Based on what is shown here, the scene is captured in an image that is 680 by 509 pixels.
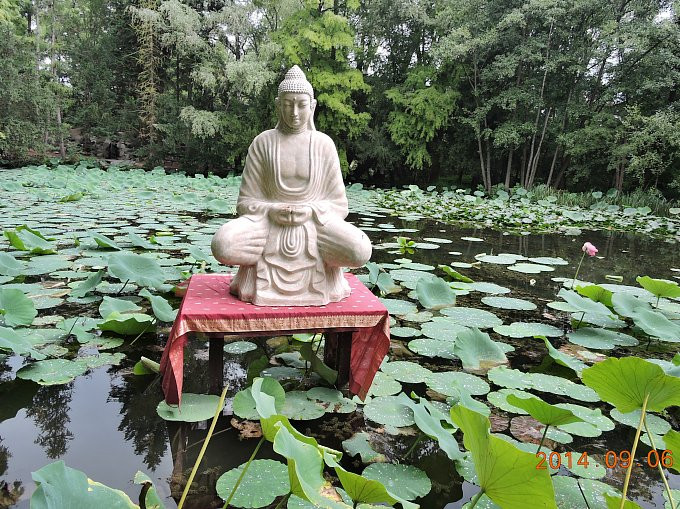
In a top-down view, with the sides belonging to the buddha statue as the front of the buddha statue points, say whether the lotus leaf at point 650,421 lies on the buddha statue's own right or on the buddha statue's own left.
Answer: on the buddha statue's own left

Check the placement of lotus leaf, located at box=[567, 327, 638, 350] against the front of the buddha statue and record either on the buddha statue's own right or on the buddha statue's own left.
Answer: on the buddha statue's own left

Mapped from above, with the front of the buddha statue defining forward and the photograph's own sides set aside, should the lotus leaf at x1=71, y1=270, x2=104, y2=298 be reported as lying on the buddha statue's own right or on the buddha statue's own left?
on the buddha statue's own right

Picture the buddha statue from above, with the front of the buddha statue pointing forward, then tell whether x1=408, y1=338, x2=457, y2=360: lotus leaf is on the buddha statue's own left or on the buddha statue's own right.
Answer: on the buddha statue's own left

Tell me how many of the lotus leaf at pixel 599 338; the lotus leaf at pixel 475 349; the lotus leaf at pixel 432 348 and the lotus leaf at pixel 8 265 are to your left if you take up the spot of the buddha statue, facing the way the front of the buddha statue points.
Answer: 3

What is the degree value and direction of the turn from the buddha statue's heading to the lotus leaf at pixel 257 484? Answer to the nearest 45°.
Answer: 0° — it already faces it

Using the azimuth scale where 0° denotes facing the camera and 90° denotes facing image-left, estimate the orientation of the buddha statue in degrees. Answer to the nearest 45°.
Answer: approximately 0°

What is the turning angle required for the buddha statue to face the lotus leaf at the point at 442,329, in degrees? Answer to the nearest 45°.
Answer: approximately 135° to its left

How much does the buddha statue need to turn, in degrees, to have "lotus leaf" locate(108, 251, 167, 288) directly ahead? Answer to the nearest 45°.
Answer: approximately 135° to its right

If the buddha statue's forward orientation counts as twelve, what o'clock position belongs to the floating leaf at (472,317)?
The floating leaf is roughly at 8 o'clock from the buddha statue.

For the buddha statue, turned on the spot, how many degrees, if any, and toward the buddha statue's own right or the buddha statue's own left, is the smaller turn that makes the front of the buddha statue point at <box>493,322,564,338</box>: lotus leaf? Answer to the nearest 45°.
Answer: approximately 90° to the buddha statue's own left

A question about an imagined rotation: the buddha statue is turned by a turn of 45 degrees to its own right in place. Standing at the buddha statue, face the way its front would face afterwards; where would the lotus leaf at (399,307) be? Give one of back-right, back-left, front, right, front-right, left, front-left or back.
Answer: back

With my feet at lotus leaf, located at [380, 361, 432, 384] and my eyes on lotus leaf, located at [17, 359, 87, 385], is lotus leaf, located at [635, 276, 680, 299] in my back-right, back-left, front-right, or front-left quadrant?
back-right

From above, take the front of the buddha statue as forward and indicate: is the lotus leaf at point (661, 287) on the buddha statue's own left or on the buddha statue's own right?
on the buddha statue's own left
